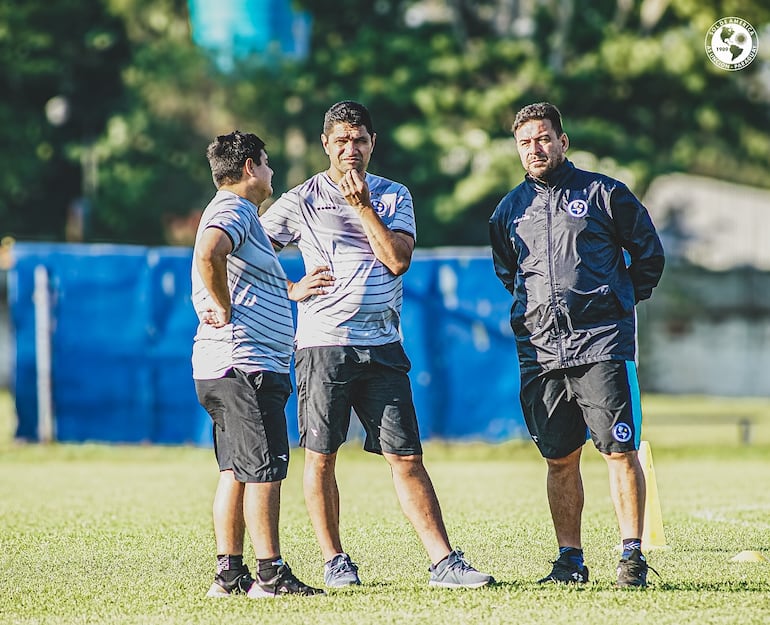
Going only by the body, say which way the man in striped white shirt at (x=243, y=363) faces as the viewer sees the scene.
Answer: to the viewer's right

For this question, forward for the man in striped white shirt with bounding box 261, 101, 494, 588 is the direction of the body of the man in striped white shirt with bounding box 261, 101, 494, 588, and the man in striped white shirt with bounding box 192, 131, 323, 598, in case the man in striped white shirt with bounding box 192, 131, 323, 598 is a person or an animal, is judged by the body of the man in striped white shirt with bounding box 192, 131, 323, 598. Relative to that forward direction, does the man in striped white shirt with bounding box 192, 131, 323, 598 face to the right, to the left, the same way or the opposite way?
to the left

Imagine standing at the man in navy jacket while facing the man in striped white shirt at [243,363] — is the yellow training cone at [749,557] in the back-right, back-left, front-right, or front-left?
back-right

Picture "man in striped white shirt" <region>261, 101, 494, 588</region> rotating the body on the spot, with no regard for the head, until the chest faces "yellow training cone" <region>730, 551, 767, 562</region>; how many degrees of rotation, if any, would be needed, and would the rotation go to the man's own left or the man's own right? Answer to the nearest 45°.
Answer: approximately 90° to the man's own left

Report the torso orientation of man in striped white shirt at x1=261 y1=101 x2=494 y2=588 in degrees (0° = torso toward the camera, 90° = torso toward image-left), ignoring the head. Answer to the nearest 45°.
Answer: approximately 0°

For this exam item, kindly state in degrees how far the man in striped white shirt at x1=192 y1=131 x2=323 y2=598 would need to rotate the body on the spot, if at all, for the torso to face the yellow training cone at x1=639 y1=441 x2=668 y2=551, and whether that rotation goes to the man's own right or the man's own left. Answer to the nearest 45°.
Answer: approximately 45° to the man's own left

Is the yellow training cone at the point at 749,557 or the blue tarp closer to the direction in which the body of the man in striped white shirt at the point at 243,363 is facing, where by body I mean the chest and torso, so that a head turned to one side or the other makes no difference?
the yellow training cone

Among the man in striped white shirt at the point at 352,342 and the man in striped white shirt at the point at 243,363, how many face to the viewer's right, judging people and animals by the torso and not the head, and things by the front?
1

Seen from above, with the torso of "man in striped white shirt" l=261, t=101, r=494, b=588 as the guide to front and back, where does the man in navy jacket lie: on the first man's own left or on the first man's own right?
on the first man's own left

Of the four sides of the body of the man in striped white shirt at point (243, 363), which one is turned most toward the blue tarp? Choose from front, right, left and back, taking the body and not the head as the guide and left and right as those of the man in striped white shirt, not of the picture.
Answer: left

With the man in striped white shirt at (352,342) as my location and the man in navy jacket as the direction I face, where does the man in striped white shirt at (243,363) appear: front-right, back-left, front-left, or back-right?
back-right
